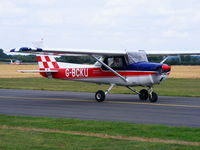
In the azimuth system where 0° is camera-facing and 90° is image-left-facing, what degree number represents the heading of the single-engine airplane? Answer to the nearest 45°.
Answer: approximately 315°
